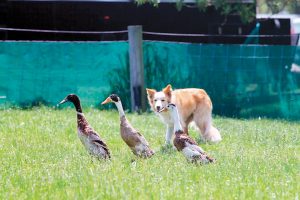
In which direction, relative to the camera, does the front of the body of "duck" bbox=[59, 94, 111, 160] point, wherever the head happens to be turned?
to the viewer's left

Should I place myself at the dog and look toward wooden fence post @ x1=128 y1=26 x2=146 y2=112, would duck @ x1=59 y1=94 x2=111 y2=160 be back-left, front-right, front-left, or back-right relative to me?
back-left

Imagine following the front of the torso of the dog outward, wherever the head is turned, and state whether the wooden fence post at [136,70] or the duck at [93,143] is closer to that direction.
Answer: the duck

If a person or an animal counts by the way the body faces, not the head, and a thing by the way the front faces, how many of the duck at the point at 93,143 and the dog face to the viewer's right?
0

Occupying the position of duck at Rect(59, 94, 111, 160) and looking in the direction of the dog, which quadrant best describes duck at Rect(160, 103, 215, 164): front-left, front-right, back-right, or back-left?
front-right

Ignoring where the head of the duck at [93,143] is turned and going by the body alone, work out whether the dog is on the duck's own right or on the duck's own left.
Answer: on the duck's own right

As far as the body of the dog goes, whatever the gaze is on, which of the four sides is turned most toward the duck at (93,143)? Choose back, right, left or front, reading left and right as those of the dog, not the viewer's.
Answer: front

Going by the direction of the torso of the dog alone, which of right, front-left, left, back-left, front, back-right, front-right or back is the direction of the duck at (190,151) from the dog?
front-left

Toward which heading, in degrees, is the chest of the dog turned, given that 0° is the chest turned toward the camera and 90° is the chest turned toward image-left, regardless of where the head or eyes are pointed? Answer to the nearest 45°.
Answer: approximately 45°

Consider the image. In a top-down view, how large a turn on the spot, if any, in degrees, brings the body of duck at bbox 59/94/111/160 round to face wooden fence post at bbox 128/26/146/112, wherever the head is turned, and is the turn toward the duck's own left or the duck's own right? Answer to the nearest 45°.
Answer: approximately 90° to the duck's own right

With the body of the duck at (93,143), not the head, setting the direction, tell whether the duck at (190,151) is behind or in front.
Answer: behind
